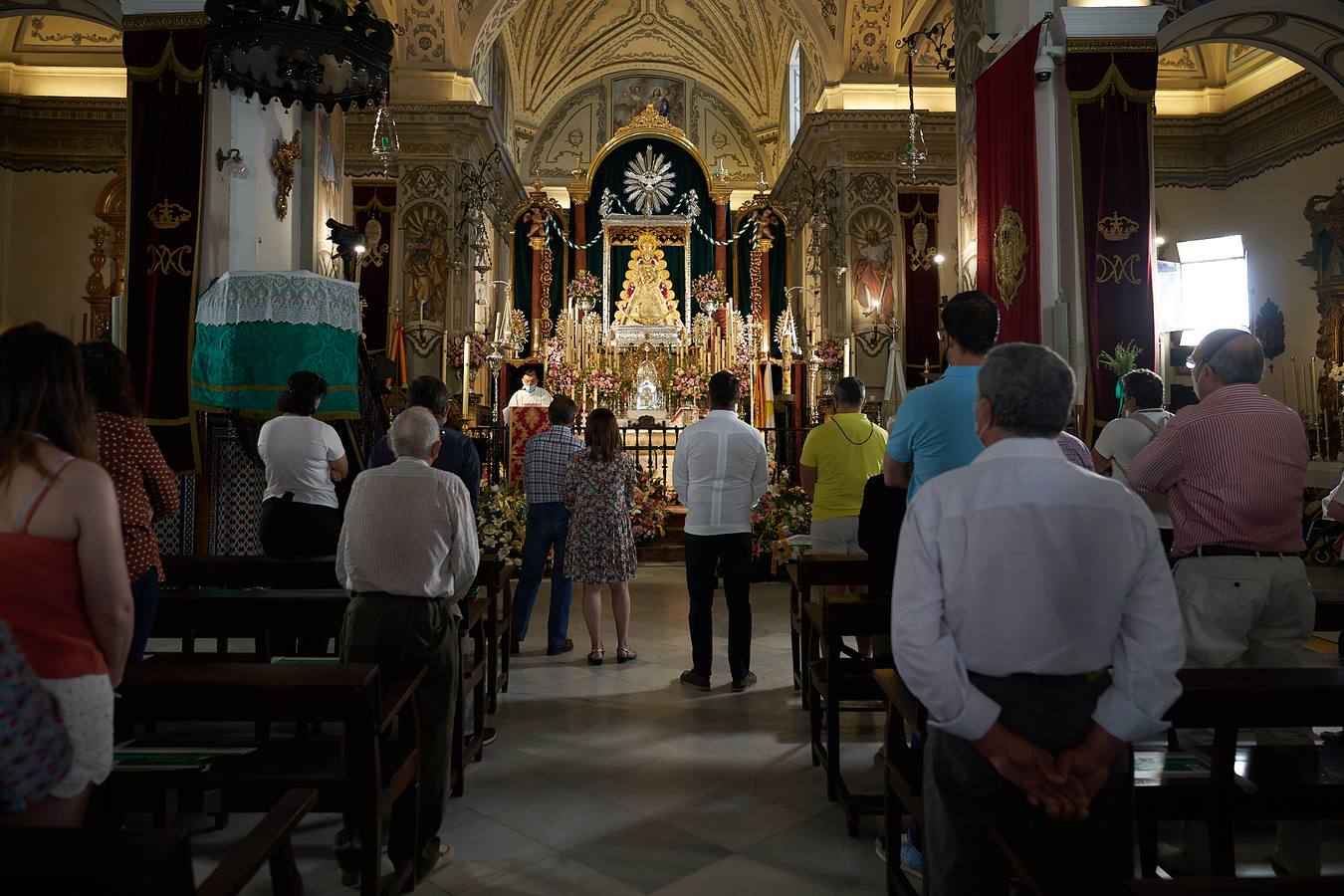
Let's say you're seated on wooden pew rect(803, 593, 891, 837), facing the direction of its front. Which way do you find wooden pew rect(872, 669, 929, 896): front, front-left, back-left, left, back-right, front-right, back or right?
back

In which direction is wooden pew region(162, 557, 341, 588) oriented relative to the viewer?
away from the camera

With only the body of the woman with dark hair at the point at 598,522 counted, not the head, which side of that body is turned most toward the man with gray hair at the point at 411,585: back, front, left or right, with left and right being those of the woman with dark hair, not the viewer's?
back

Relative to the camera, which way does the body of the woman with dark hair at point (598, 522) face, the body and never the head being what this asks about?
away from the camera

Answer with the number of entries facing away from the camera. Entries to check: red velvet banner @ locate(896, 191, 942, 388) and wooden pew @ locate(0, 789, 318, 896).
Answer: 1

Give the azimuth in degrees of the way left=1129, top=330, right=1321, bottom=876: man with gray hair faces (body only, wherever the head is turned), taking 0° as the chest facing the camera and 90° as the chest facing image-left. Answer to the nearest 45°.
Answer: approximately 135°

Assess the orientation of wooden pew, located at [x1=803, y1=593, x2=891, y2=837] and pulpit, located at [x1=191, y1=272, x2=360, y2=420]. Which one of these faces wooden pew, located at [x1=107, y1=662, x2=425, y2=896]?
the pulpit

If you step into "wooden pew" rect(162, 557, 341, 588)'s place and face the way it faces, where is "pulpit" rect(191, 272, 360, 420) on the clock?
The pulpit is roughly at 12 o'clock from the wooden pew.

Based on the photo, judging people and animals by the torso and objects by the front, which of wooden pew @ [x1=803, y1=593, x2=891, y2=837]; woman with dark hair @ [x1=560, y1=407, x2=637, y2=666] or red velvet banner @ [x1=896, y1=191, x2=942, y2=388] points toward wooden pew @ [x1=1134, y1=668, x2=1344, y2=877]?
the red velvet banner

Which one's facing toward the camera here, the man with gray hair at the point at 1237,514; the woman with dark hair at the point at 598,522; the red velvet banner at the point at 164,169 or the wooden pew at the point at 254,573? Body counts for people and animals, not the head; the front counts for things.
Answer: the red velvet banner

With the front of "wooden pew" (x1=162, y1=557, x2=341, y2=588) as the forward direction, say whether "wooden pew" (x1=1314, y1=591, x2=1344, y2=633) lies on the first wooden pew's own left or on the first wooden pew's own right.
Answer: on the first wooden pew's own right

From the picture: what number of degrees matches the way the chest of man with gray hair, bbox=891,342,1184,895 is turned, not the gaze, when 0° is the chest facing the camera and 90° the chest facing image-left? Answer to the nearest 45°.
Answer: approximately 180°

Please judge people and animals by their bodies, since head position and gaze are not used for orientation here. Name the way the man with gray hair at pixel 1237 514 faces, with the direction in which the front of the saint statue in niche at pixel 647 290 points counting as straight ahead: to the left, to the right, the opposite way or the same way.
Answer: the opposite way

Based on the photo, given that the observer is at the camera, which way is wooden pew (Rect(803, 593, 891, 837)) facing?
facing away from the viewer

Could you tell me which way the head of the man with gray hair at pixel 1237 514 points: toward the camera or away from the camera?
away from the camera

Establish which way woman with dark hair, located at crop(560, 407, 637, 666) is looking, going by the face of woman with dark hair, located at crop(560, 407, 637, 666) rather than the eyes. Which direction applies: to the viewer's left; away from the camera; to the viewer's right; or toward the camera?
away from the camera

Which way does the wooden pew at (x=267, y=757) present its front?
away from the camera
